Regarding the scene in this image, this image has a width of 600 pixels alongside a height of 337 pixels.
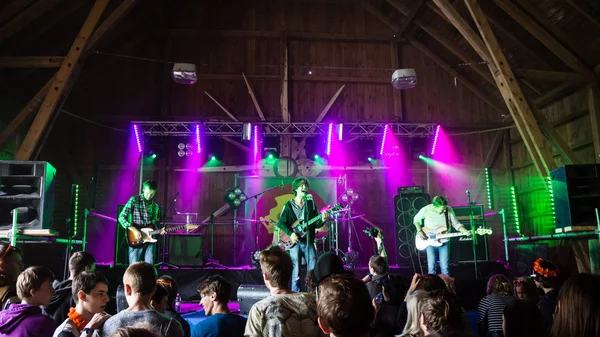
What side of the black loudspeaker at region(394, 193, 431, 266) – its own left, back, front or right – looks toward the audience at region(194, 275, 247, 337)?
front

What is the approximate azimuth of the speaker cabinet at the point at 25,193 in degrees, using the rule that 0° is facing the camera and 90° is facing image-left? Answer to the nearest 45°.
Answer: approximately 0°

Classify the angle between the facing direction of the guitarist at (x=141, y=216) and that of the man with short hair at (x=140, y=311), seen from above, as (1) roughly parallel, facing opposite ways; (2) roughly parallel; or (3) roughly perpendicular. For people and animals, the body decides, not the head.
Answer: roughly parallel, facing opposite ways

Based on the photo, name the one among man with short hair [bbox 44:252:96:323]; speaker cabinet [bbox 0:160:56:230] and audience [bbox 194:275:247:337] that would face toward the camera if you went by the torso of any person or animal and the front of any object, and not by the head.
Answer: the speaker cabinet

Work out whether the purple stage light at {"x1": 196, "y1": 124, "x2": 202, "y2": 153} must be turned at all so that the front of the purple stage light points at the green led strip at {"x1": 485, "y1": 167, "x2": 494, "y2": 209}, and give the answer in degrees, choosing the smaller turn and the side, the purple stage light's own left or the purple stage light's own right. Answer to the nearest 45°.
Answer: approximately 90° to the purple stage light's own left

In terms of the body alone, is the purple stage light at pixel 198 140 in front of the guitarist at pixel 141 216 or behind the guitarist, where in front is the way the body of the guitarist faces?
behind

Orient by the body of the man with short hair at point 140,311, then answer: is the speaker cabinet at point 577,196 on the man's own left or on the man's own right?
on the man's own right

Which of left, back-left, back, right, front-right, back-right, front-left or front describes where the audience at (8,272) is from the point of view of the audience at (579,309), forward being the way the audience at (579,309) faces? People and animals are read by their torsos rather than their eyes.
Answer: left

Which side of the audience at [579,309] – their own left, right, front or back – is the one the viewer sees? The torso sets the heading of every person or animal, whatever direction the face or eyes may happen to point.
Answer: back

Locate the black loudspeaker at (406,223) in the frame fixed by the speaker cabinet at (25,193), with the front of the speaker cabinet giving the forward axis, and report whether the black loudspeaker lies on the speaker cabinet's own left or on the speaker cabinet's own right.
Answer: on the speaker cabinet's own left

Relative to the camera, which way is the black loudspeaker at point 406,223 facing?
toward the camera

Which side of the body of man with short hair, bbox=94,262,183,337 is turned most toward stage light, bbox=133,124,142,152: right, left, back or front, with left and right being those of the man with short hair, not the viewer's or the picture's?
front

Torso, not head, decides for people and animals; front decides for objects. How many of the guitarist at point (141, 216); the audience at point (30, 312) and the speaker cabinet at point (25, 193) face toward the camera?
2

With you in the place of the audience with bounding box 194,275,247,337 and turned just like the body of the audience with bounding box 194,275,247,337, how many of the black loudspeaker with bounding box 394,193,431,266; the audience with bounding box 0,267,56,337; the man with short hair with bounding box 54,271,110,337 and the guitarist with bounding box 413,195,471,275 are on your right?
2

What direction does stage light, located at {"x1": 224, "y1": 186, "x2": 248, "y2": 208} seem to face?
toward the camera

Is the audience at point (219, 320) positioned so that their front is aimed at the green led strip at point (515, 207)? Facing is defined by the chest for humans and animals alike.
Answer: no
